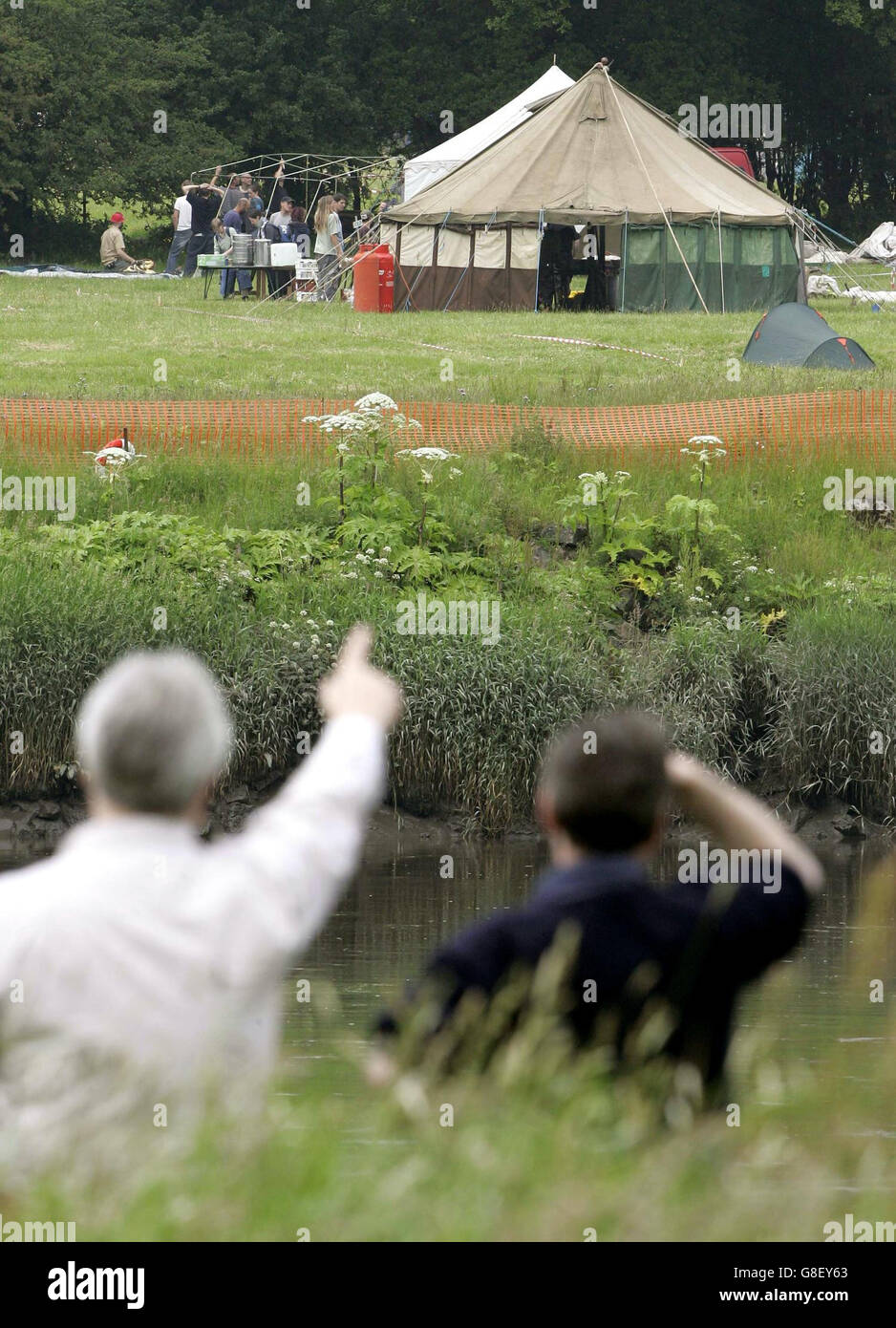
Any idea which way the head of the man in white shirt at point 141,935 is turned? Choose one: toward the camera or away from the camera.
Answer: away from the camera

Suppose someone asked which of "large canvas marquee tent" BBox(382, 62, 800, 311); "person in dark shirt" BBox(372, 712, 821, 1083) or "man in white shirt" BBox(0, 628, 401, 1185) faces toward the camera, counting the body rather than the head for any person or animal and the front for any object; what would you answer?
the large canvas marquee tent

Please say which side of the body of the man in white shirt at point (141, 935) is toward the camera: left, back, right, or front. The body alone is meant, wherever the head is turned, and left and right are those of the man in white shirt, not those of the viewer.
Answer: back

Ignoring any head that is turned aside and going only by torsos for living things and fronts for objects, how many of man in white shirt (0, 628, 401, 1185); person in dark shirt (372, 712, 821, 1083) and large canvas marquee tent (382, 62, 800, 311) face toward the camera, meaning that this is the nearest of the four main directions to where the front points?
1

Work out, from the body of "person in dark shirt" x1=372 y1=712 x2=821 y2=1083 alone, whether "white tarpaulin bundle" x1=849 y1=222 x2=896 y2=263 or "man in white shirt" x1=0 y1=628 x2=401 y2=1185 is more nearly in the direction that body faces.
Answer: the white tarpaulin bundle

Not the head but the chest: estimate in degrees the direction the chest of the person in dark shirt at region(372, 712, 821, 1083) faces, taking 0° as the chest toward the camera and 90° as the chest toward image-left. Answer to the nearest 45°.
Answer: approximately 180°

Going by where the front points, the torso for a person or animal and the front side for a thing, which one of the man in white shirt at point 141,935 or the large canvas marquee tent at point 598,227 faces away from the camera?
the man in white shirt

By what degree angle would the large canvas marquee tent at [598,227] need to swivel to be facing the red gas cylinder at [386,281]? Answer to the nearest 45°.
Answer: approximately 45° to its right

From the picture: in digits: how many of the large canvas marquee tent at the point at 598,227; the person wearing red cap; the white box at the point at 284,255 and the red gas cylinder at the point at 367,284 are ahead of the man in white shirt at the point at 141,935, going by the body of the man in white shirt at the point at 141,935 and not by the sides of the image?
4

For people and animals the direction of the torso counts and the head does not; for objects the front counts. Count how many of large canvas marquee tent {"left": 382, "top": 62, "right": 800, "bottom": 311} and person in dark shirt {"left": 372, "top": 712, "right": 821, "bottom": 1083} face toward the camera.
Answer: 1

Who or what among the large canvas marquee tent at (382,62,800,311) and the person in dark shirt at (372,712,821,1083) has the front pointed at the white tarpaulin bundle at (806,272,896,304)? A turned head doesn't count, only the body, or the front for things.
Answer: the person in dark shirt

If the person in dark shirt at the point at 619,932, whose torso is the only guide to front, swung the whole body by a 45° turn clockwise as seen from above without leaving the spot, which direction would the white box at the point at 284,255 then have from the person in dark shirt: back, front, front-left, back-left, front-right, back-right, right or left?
front-left

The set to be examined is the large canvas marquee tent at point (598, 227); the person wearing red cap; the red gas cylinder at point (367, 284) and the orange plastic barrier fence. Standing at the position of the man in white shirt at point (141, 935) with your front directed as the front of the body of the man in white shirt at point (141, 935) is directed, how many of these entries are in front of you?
4

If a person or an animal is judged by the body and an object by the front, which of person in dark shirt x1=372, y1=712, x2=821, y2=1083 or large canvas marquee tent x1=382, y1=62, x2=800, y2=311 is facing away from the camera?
the person in dark shirt

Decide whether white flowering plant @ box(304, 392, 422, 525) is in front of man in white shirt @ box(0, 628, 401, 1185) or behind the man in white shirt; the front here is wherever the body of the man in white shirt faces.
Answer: in front

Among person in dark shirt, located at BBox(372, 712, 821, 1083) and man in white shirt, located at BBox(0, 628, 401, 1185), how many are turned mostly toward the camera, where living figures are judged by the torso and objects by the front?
0

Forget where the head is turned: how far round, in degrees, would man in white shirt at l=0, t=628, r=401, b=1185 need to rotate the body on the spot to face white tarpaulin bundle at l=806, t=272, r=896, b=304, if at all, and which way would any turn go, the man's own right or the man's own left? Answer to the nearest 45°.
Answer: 0° — they already face it

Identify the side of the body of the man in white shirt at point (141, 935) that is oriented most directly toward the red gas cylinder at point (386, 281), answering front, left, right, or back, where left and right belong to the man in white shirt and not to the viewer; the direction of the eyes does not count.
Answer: front

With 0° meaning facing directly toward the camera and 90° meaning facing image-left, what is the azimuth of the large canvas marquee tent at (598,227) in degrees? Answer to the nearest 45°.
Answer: approximately 0°
